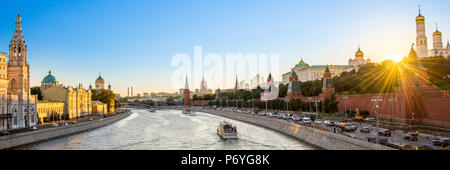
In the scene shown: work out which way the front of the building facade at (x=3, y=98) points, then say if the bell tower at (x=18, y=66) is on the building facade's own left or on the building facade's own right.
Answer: on the building facade's own left

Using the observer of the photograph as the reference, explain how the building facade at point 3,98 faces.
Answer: facing the viewer and to the right of the viewer
